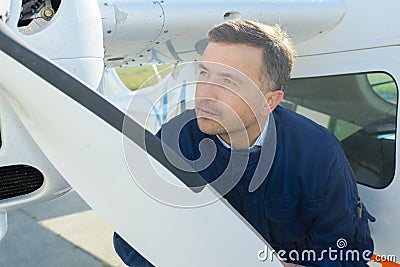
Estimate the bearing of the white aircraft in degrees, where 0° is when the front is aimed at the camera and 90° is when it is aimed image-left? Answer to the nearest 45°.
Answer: approximately 45°

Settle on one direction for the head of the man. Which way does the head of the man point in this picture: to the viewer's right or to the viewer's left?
to the viewer's left

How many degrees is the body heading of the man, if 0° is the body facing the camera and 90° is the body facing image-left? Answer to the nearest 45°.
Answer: approximately 45°
